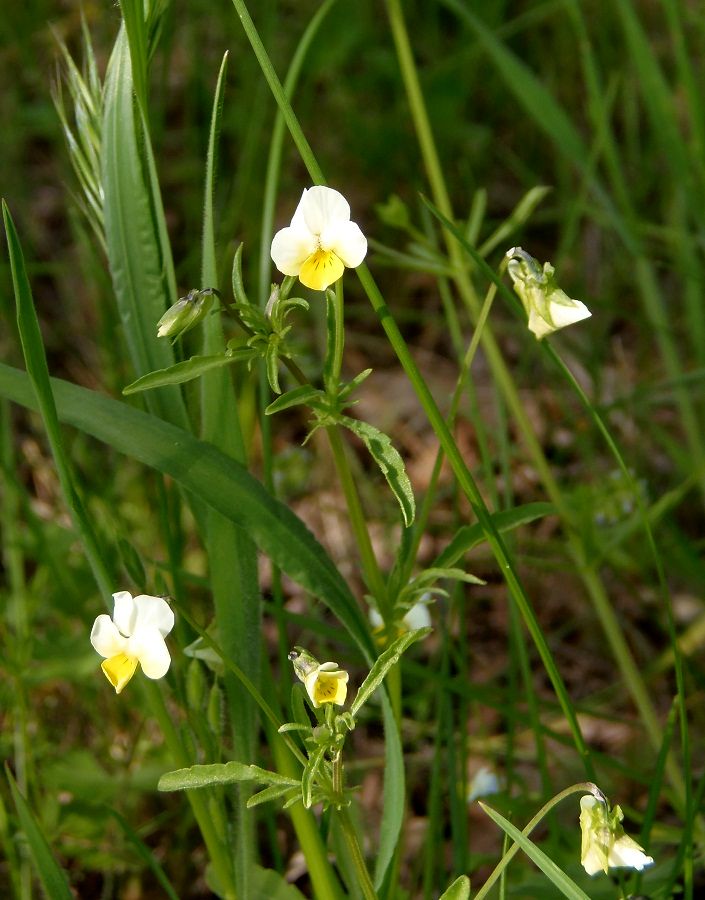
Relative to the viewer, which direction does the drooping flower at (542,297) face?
to the viewer's right
